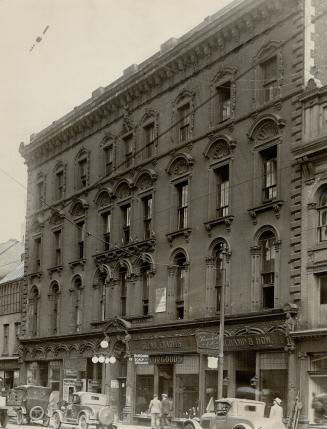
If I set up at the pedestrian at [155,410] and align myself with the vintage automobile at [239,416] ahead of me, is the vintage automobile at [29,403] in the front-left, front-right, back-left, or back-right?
back-right

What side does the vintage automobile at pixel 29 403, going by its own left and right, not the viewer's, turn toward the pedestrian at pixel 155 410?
back

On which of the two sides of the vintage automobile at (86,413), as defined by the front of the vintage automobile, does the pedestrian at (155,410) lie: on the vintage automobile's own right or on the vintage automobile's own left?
on the vintage automobile's own right

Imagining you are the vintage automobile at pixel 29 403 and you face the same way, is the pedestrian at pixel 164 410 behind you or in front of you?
behind

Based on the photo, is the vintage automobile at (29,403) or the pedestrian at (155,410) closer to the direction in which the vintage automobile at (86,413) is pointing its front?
the vintage automobile

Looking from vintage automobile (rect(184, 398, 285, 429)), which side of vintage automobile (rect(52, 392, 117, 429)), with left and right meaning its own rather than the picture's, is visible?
back

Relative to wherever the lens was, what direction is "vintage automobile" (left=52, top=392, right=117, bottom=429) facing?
facing away from the viewer and to the left of the viewer

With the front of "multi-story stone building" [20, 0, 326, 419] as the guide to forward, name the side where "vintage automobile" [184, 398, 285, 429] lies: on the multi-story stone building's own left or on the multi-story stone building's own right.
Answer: on the multi-story stone building's own left

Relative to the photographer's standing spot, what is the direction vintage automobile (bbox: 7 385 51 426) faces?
facing away from the viewer and to the left of the viewer
